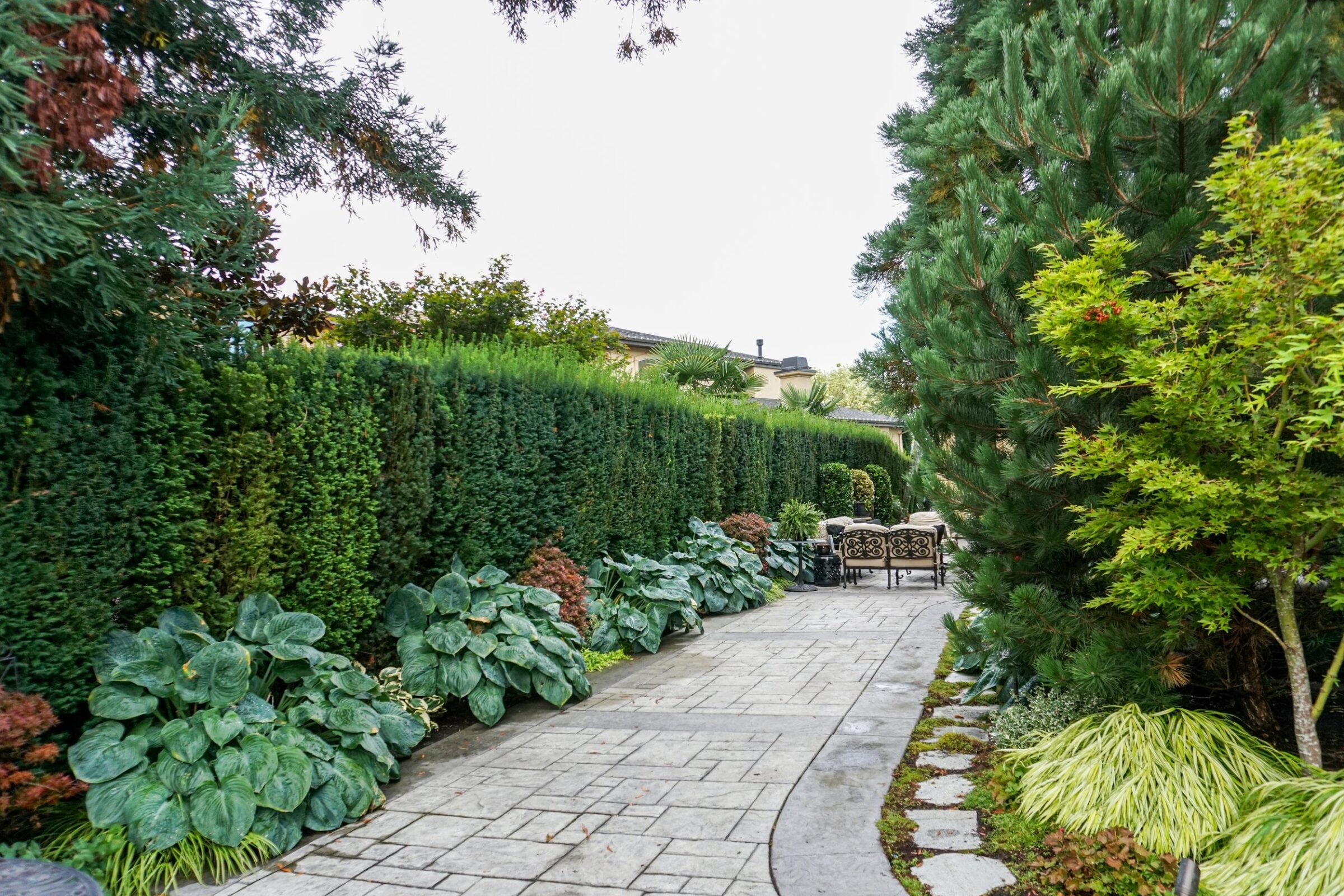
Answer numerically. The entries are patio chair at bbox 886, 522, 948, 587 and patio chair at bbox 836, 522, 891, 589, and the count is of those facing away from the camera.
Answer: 2

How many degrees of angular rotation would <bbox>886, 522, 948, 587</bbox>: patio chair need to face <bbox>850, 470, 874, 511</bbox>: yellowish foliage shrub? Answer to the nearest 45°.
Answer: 0° — it already faces it

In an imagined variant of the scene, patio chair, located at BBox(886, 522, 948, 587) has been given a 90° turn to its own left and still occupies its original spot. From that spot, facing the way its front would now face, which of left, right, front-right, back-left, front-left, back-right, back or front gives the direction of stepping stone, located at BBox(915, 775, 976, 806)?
left

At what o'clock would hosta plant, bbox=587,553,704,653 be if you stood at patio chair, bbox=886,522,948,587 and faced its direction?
The hosta plant is roughly at 7 o'clock from the patio chair.

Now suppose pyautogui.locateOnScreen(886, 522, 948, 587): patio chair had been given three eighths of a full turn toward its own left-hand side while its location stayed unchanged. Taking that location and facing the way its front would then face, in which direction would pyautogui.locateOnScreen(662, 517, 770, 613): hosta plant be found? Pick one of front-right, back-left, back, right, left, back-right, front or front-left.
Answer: front

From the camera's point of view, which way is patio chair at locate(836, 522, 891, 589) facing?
away from the camera

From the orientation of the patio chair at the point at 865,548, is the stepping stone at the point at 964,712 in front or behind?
behind

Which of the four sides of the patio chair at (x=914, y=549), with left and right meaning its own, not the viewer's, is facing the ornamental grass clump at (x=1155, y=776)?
back

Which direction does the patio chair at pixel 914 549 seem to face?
away from the camera

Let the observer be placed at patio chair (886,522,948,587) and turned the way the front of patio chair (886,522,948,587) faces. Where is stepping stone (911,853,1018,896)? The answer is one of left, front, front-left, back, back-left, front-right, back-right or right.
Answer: back

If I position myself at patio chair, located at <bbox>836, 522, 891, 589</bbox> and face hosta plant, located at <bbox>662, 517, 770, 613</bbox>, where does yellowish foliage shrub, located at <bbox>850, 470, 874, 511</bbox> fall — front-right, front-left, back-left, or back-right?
back-right

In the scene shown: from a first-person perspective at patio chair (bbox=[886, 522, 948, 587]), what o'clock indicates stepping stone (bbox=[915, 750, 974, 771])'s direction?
The stepping stone is roughly at 6 o'clock from the patio chair.

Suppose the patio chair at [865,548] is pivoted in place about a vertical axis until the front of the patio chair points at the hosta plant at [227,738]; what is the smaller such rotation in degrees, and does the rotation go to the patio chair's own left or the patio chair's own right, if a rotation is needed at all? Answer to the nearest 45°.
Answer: approximately 180°

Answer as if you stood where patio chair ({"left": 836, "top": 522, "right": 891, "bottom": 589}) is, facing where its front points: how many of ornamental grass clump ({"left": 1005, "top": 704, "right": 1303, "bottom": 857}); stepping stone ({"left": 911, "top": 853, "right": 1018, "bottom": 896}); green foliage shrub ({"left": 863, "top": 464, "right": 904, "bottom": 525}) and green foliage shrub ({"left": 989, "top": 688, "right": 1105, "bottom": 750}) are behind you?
3

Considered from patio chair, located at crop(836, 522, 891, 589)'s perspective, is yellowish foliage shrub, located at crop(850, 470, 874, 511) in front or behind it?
in front
